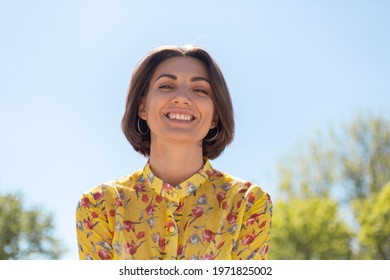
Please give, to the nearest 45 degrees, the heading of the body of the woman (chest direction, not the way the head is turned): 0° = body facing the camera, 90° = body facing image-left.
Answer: approximately 0°

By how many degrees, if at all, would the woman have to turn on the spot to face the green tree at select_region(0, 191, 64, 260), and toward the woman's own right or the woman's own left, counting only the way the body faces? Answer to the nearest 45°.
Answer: approximately 180°

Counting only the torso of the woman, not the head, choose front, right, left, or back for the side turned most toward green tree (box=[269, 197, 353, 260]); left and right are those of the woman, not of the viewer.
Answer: back

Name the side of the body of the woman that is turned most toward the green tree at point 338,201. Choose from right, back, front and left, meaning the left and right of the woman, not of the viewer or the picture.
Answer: back
